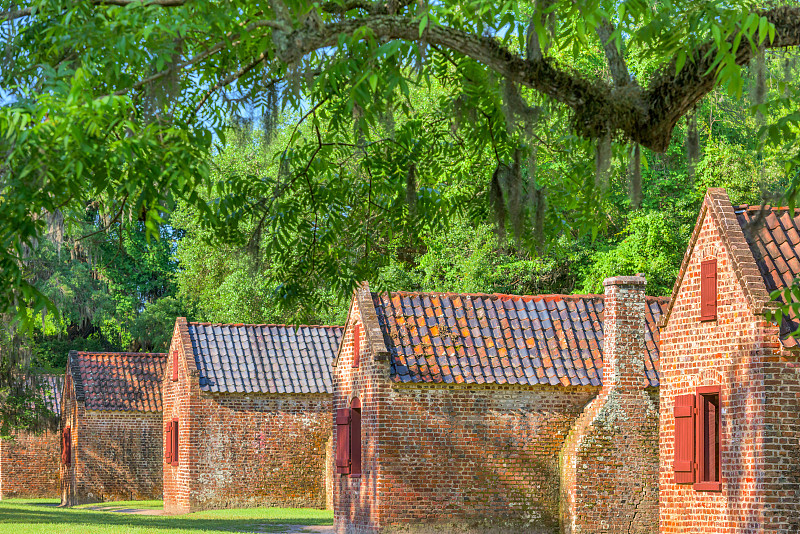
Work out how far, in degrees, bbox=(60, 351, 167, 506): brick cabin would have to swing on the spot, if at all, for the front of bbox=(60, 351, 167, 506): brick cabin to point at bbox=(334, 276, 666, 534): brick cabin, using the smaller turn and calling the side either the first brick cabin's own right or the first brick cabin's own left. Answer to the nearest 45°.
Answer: approximately 90° to the first brick cabin's own left

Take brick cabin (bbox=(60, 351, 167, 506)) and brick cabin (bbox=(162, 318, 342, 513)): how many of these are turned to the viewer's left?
2

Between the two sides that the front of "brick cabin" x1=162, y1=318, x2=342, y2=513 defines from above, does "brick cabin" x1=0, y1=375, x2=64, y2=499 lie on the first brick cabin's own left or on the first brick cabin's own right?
on the first brick cabin's own right

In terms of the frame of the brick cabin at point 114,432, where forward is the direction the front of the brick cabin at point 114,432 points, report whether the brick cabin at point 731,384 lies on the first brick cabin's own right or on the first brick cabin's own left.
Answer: on the first brick cabin's own left

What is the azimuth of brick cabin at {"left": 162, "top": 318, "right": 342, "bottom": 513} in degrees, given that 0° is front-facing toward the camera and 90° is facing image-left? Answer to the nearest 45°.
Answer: approximately 90°

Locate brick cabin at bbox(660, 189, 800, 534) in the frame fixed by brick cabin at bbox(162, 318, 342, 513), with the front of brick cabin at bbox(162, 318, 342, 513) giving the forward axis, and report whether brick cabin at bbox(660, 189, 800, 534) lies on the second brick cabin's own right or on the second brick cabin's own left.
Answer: on the second brick cabin's own left

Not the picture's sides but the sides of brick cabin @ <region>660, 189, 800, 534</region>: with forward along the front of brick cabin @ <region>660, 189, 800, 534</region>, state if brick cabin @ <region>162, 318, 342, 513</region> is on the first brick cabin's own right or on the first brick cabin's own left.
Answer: on the first brick cabin's own right

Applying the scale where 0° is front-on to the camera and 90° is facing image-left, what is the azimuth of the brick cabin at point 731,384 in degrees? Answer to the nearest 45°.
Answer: approximately 45°

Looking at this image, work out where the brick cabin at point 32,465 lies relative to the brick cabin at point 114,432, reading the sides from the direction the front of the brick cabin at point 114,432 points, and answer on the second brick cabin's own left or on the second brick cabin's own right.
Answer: on the second brick cabin's own right

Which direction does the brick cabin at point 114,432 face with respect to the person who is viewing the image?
facing to the left of the viewer
